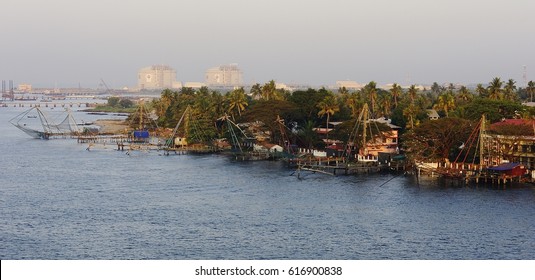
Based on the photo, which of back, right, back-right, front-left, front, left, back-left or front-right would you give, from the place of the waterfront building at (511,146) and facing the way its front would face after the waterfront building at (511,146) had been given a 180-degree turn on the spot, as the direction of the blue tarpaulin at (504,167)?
back

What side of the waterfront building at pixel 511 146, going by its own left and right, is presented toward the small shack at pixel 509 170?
front

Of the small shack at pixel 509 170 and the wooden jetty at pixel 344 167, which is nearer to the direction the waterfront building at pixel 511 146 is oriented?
the small shack

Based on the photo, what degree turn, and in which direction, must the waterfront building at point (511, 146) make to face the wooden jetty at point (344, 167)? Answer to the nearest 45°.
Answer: approximately 90° to its right

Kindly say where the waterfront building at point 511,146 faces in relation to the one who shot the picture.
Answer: facing the viewer
